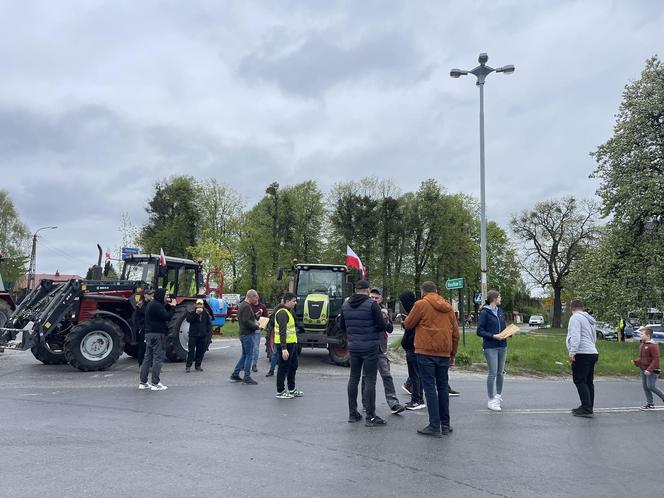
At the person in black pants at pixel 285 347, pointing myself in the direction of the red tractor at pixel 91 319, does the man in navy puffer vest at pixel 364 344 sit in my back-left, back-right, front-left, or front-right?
back-left

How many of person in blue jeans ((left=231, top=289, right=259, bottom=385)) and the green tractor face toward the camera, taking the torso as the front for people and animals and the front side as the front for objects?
1

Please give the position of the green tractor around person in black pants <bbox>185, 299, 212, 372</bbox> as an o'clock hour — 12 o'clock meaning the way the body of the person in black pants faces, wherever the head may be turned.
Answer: The green tractor is roughly at 8 o'clock from the person in black pants.

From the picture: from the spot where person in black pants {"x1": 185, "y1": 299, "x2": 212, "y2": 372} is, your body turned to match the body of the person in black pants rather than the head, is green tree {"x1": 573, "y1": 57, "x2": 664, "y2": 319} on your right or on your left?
on your left
